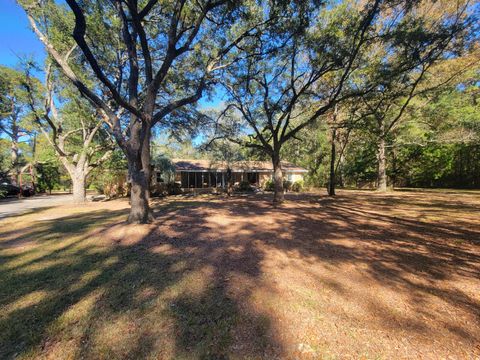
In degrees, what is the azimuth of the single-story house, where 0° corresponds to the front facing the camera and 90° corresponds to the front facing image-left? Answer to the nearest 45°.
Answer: approximately 0°

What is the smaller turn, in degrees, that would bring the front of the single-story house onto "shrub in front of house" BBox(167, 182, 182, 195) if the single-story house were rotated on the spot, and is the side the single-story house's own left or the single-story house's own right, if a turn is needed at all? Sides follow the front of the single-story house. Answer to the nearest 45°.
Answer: approximately 45° to the single-story house's own right

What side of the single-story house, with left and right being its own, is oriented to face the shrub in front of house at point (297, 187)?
left

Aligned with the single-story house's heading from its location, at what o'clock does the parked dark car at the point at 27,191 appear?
The parked dark car is roughly at 3 o'clock from the single-story house.
